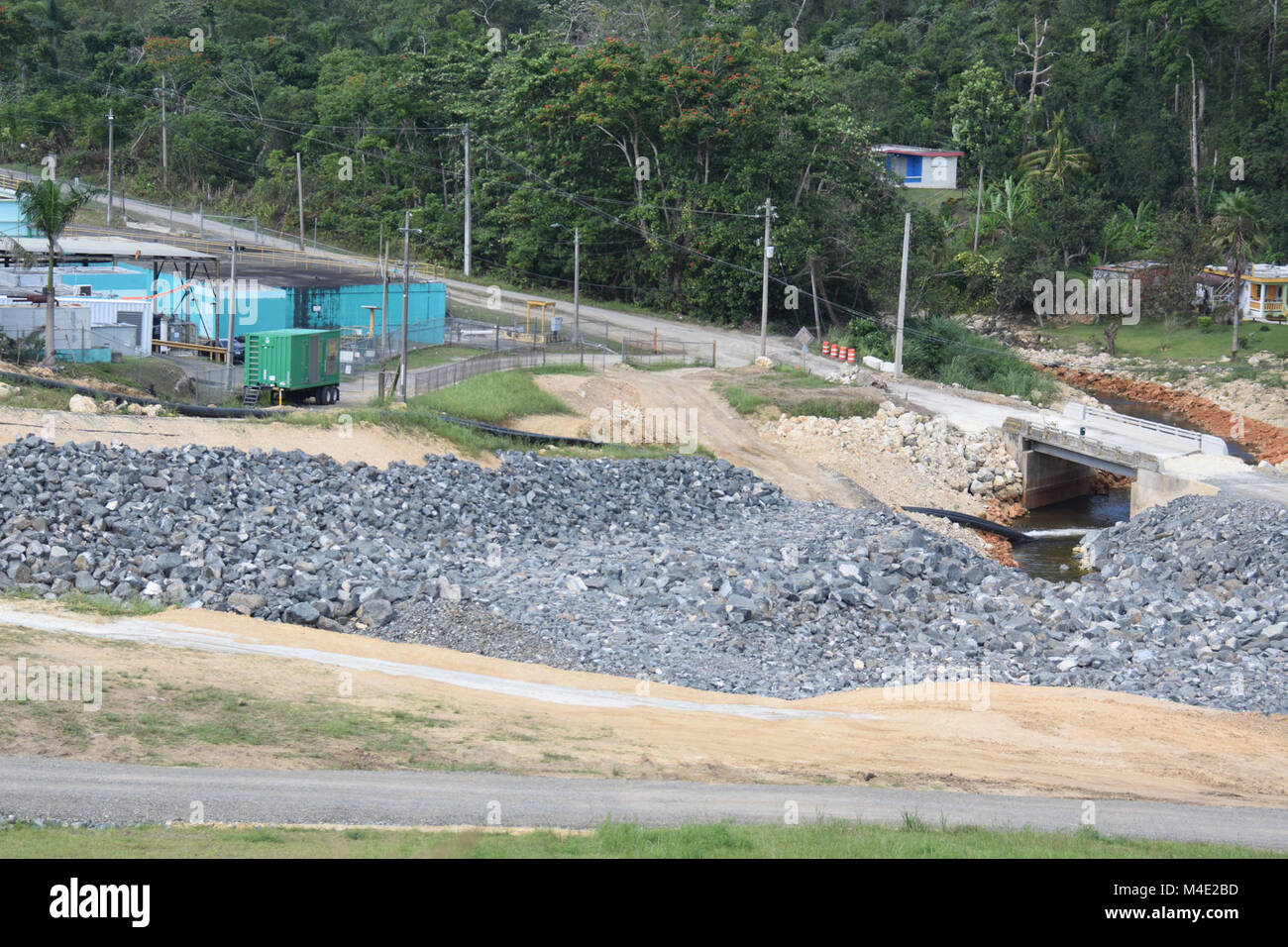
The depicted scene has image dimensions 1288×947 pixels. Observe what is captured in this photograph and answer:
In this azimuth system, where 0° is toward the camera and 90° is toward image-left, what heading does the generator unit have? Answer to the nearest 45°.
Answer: approximately 45°

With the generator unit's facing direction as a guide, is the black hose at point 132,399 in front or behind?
in front

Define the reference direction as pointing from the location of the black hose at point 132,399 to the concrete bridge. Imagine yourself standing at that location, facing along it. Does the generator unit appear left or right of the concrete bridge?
left

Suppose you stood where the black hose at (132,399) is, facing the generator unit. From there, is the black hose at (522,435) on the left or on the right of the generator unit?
right

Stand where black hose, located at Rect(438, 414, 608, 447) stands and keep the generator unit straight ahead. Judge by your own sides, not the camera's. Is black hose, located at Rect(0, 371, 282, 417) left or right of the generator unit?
left

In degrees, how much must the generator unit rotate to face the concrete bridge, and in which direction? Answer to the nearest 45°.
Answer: approximately 135° to its left

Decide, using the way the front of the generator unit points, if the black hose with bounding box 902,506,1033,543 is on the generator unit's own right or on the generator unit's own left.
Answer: on the generator unit's own left
